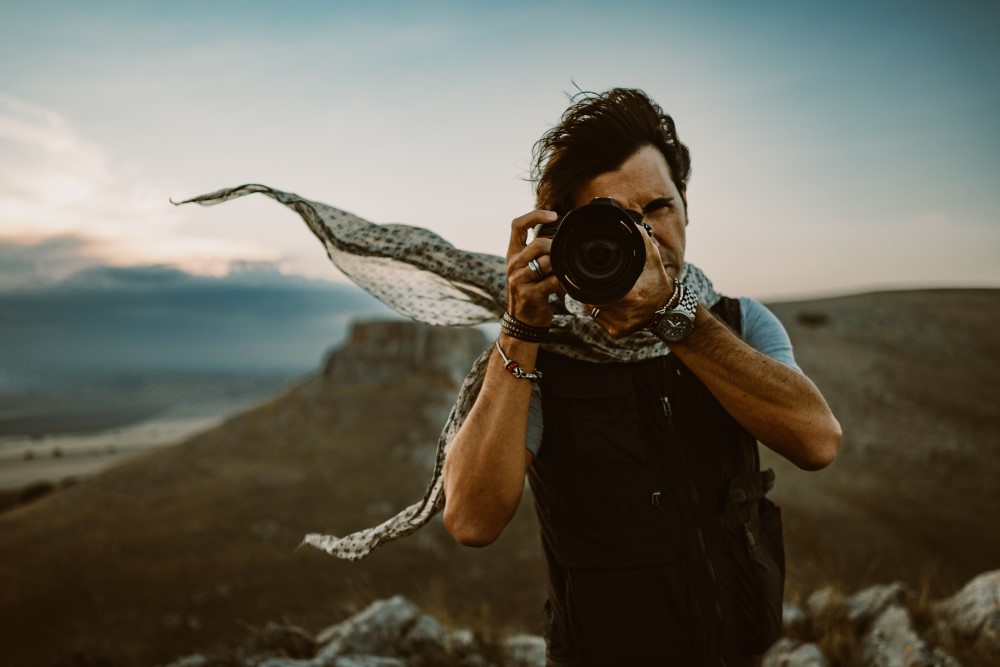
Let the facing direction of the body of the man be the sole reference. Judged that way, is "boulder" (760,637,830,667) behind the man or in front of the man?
behind

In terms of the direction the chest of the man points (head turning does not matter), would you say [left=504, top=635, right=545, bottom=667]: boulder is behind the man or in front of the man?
behind

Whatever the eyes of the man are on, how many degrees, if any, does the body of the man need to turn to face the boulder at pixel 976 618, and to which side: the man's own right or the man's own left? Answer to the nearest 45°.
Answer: approximately 135° to the man's own left

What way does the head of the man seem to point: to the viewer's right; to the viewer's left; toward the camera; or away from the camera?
toward the camera

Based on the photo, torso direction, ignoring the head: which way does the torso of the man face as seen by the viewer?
toward the camera
